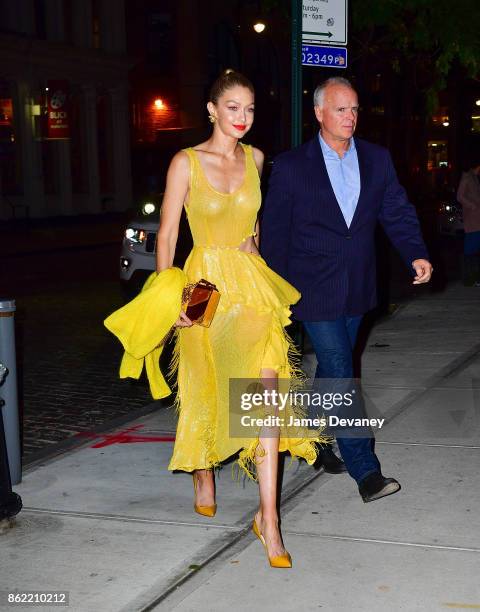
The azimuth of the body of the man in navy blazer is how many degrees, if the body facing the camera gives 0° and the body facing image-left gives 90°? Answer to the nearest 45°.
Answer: approximately 315°

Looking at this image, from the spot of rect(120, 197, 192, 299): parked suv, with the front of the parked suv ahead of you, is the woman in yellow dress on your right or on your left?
on your left

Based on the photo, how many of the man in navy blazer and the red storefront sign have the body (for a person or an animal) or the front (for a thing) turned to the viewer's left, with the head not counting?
0

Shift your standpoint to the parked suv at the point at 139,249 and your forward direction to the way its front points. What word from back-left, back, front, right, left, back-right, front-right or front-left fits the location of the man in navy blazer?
front-left

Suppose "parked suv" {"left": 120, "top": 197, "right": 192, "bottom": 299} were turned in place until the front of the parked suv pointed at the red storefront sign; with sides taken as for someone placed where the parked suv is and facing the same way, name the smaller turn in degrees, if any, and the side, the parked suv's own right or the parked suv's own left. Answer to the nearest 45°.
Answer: approximately 135° to the parked suv's own right

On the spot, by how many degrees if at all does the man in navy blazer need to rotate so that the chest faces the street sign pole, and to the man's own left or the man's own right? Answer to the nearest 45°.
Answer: approximately 135° to the man's own left

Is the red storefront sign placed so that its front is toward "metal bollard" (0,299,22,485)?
yes

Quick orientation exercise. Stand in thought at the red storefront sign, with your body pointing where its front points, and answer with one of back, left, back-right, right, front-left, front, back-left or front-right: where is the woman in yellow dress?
front

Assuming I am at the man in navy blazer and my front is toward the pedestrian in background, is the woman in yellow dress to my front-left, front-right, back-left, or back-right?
back-left

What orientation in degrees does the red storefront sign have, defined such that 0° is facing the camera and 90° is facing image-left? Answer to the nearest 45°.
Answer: approximately 0°

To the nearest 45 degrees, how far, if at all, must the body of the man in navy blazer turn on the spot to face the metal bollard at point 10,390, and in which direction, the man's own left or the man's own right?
approximately 135° to the man's own right

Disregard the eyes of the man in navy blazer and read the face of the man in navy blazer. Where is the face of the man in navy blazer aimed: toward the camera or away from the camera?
toward the camera
